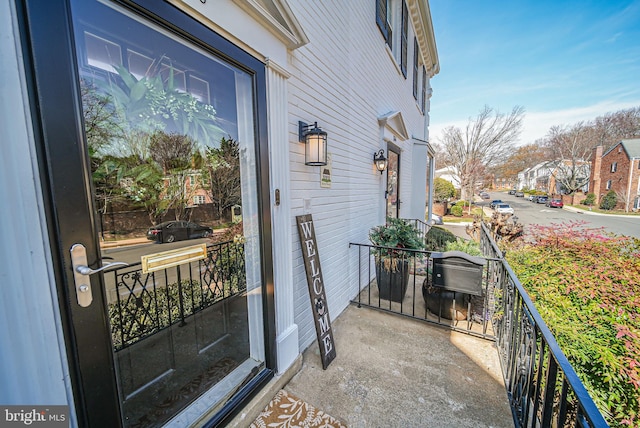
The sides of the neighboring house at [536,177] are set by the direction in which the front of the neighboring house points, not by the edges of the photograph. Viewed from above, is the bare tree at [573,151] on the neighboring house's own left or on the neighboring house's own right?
on the neighboring house's own left

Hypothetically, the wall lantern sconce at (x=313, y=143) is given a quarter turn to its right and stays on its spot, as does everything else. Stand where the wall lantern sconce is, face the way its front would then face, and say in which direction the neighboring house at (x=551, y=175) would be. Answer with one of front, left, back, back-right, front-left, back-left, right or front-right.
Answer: back

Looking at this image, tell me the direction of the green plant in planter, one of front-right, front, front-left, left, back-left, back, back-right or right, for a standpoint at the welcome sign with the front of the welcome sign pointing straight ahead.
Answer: left

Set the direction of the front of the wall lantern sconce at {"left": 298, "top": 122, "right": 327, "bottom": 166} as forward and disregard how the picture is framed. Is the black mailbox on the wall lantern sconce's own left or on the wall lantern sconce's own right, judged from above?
on the wall lantern sconce's own left

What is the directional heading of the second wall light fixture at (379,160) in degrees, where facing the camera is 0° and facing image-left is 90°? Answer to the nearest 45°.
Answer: approximately 315°

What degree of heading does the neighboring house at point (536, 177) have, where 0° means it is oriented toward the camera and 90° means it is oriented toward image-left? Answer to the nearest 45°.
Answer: approximately 45°

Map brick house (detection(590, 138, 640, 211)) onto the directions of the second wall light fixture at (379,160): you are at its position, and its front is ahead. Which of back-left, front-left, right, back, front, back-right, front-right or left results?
left

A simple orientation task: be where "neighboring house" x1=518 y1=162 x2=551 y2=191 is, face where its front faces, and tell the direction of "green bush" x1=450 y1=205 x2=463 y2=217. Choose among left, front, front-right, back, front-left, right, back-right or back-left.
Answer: front-left

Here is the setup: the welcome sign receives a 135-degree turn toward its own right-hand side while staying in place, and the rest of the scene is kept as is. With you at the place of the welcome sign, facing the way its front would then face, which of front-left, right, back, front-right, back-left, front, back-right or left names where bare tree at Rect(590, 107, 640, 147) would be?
back-right

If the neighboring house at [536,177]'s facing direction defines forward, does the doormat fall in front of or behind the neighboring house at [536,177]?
in front

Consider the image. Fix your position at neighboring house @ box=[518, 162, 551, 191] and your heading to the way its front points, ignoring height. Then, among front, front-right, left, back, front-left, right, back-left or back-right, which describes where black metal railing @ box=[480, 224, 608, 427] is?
front-left

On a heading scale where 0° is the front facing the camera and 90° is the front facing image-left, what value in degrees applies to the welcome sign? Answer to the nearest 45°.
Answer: approximately 315°

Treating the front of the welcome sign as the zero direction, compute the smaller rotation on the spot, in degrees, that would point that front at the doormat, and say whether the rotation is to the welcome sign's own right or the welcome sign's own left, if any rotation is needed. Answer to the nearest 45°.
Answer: approximately 45° to the welcome sign's own right
